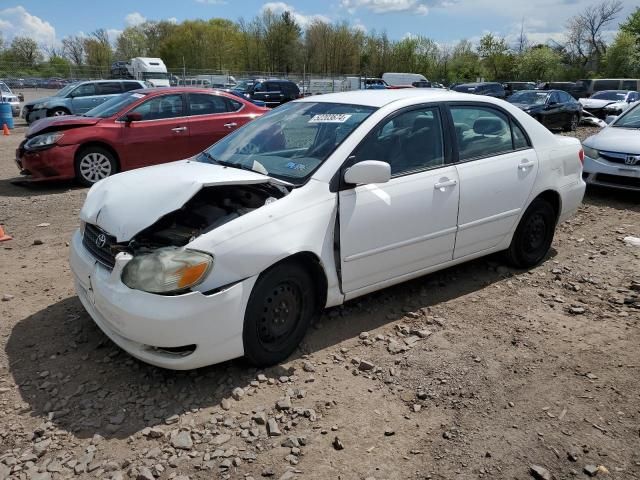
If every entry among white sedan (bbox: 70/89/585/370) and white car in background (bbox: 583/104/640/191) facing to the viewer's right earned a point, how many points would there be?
0

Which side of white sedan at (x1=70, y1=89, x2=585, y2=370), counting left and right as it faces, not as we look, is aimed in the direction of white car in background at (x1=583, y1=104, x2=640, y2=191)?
back

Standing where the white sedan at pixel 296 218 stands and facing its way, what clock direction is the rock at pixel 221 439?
The rock is roughly at 11 o'clock from the white sedan.

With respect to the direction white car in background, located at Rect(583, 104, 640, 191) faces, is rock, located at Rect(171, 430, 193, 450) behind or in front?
in front

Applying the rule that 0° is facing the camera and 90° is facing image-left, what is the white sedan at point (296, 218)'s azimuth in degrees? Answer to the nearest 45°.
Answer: approximately 45°

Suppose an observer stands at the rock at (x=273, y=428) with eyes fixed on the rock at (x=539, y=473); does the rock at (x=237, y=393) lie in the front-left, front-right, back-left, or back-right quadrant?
back-left

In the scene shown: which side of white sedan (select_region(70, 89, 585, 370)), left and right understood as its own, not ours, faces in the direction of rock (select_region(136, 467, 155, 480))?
front

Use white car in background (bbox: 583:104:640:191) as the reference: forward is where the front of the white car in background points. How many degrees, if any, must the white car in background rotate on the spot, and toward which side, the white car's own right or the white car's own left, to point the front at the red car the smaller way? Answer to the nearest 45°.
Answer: approximately 45° to the white car's own right

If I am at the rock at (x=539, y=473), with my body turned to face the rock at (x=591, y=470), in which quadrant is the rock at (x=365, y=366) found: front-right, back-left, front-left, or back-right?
back-left

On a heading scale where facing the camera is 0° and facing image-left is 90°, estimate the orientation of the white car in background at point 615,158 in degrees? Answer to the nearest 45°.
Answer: approximately 45°

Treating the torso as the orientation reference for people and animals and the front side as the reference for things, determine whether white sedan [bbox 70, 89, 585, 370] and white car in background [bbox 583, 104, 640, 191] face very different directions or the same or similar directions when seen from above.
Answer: same or similar directions

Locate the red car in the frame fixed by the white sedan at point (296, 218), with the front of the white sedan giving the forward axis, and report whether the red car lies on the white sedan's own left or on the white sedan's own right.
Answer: on the white sedan's own right

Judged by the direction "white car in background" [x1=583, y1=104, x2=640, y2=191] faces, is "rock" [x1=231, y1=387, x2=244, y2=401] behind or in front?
in front

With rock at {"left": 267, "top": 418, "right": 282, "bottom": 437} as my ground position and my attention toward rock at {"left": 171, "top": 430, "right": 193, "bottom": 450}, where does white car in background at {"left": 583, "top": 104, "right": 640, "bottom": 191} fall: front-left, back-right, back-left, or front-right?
back-right

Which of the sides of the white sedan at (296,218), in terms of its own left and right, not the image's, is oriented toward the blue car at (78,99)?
right

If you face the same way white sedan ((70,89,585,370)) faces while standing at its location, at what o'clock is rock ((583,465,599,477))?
The rock is roughly at 9 o'clock from the white sedan.
